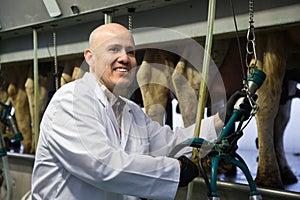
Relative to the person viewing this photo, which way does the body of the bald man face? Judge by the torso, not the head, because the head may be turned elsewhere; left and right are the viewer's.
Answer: facing the viewer and to the right of the viewer

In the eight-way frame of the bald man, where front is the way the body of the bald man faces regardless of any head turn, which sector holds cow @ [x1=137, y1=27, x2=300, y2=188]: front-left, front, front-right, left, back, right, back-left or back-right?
left

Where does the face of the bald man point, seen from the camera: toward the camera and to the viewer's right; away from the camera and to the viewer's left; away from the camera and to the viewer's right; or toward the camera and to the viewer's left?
toward the camera and to the viewer's right
